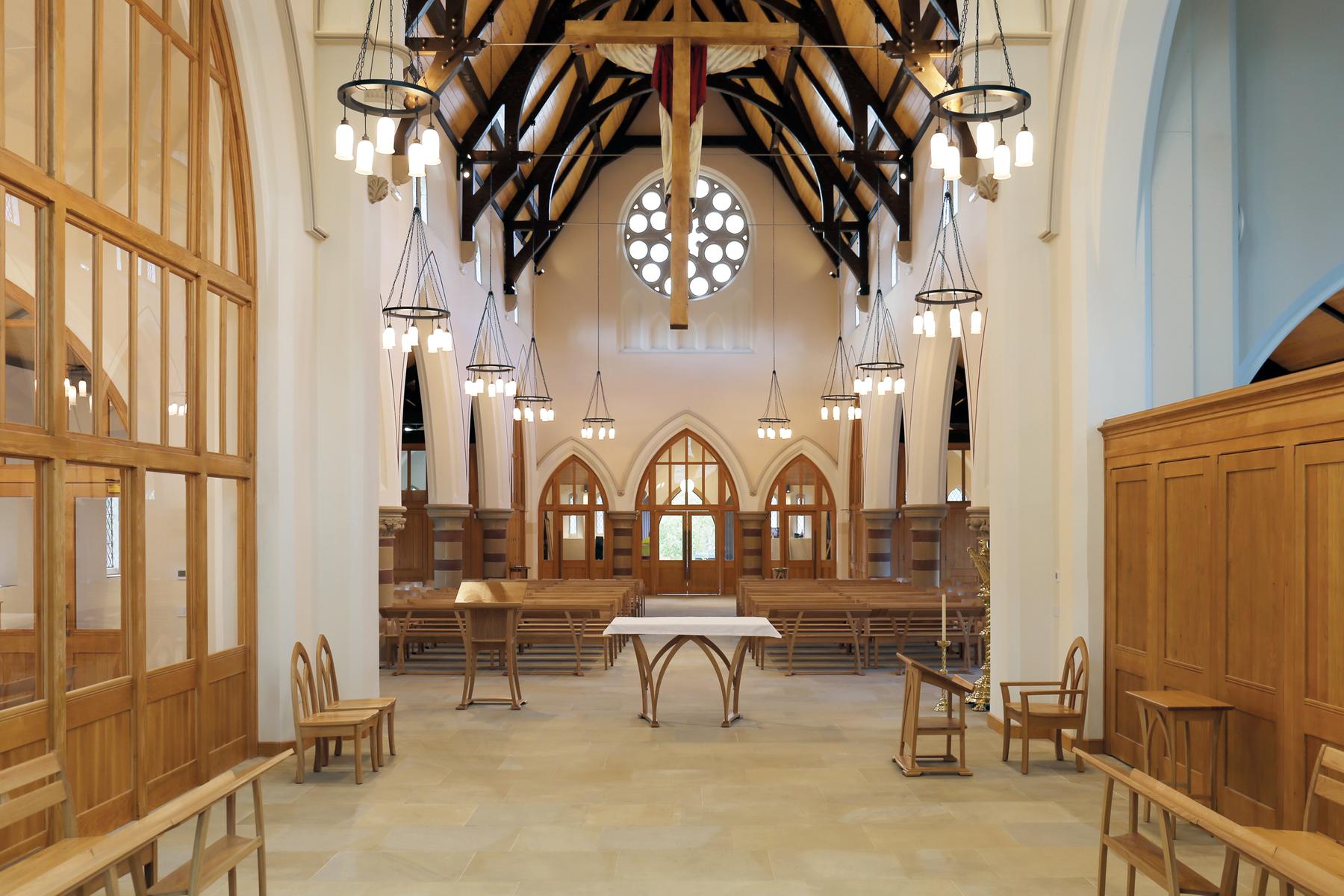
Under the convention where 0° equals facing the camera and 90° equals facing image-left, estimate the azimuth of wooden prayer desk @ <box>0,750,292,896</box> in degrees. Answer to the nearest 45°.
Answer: approximately 315°

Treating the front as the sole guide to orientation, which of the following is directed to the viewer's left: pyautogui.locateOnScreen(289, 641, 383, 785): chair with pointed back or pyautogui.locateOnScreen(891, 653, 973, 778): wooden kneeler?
the wooden kneeler

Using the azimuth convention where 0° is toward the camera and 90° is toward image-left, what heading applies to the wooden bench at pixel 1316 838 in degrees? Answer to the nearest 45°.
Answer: approximately 45°

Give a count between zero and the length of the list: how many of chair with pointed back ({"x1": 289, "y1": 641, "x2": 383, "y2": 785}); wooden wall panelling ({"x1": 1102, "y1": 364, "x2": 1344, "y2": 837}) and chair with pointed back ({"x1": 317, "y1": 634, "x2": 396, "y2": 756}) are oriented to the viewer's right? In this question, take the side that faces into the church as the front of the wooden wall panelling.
2

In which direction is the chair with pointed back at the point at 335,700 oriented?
to the viewer's right

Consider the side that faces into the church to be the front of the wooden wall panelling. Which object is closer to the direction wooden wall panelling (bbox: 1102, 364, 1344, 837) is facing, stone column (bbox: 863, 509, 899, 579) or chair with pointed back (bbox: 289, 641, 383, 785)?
the chair with pointed back

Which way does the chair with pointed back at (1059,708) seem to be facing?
to the viewer's left

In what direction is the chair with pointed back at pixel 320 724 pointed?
to the viewer's right

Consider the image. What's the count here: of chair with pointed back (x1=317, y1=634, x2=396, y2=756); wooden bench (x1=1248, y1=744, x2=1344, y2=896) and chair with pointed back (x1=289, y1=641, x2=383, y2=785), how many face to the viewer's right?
2
